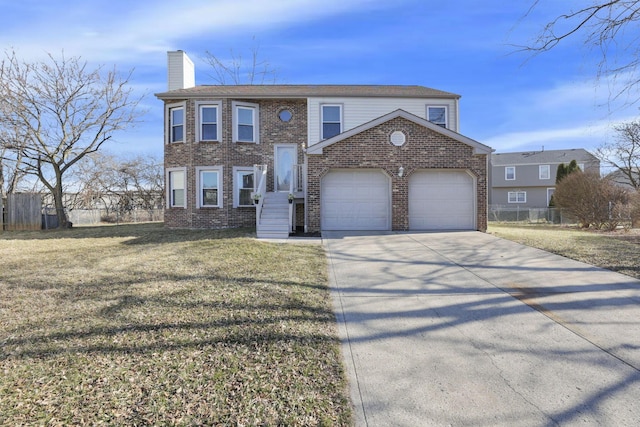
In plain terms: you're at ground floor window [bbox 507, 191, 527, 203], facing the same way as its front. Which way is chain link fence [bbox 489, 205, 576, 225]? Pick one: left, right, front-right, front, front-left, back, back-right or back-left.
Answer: front

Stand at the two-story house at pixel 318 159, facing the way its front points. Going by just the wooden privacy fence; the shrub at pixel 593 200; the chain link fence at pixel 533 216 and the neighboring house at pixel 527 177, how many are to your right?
1

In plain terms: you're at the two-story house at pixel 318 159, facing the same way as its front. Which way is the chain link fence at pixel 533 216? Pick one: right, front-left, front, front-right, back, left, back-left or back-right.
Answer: back-left

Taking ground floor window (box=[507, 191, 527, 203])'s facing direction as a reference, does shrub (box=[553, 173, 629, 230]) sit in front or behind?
in front

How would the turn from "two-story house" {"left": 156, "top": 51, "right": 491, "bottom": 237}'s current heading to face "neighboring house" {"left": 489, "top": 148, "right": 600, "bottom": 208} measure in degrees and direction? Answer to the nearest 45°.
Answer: approximately 135° to its left

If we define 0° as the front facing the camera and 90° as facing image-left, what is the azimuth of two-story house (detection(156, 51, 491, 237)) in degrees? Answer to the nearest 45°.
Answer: approximately 0°

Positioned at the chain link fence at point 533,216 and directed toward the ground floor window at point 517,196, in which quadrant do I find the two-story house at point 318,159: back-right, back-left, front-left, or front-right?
back-left

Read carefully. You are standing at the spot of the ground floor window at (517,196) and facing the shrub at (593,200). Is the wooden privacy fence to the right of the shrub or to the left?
right

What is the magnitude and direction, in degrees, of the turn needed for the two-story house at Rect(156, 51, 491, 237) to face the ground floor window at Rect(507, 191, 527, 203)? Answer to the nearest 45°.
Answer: approximately 135° to its left

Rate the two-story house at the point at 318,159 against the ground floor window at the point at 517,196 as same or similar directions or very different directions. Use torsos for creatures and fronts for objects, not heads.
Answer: same or similar directions

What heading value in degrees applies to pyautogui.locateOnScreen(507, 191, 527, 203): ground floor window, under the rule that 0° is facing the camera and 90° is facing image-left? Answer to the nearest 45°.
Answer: approximately 0°

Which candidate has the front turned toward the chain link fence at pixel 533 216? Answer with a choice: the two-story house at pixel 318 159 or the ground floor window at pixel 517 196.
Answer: the ground floor window

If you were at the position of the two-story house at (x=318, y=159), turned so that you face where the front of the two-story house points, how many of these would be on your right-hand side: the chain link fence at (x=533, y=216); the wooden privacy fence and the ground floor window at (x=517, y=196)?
1

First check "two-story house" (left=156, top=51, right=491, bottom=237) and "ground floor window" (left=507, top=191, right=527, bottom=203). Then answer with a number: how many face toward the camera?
2

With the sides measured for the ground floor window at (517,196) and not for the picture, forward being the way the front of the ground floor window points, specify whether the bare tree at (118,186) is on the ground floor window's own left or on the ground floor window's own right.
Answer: on the ground floor window's own right

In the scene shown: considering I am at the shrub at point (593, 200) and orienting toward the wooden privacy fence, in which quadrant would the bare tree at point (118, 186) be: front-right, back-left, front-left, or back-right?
front-right
